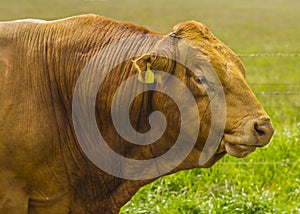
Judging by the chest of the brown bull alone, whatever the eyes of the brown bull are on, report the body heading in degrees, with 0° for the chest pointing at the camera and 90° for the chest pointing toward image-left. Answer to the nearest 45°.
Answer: approximately 270°
